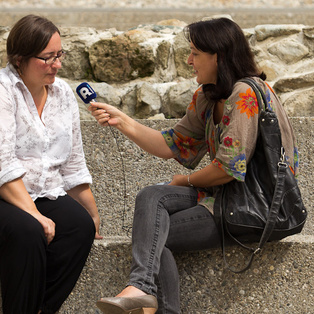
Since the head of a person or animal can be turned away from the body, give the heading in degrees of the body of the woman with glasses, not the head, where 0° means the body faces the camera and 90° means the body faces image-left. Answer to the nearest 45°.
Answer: approximately 315°
